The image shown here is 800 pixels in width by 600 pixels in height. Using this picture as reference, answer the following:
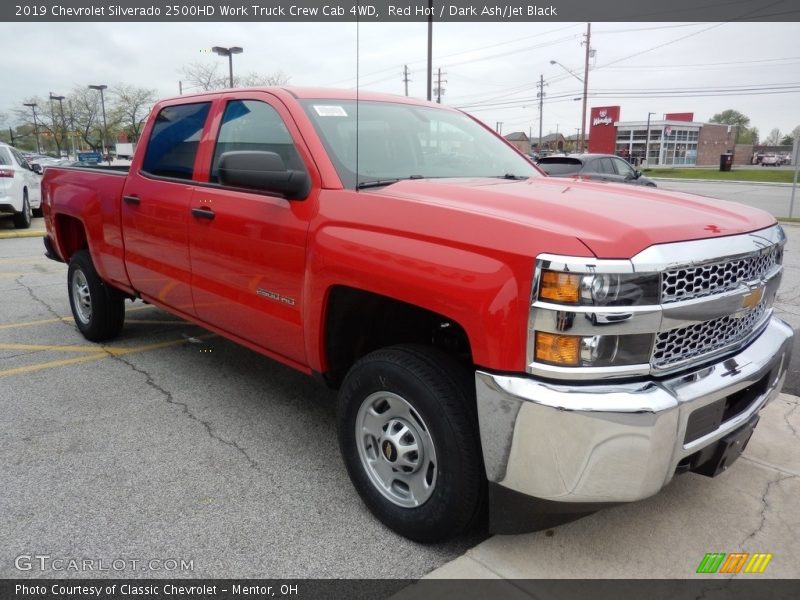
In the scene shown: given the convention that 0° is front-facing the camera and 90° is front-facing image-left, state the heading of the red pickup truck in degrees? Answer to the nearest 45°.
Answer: approximately 315°

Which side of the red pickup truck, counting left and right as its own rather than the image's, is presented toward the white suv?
back
